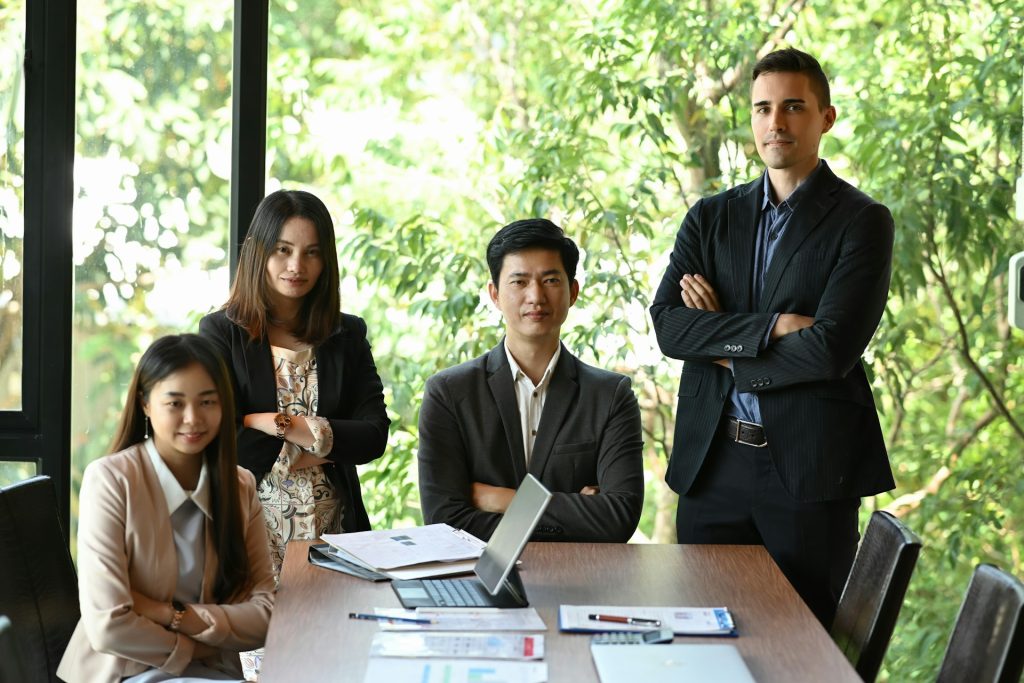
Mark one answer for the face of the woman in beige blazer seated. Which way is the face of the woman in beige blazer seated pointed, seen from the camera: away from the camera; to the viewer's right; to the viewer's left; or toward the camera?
toward the camera

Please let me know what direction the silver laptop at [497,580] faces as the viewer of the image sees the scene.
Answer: facing to the left of the viewer

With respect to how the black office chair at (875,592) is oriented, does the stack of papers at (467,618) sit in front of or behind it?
in front

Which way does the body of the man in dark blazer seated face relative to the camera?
toward the camera

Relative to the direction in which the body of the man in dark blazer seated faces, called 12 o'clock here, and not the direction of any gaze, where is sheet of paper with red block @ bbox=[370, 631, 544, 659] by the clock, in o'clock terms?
The sheet of paper with red block is roughly at 12 o'clock from the man in dark blazer seated.

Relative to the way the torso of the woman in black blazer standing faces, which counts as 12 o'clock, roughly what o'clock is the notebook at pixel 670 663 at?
The notebook is roughly at 11 o'clock from the woman in black blazer standing.

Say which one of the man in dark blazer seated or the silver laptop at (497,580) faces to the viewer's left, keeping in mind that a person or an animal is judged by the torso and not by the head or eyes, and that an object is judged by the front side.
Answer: the silver laptop

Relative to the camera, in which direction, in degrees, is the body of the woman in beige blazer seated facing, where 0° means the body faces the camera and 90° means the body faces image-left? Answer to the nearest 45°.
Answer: approximately 315°

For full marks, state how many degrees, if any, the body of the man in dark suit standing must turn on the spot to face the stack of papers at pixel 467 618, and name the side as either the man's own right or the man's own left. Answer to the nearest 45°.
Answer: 0° — they already face it

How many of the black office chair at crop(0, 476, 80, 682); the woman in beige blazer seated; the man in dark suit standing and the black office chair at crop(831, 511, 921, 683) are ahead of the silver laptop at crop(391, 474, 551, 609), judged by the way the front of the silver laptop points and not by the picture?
2

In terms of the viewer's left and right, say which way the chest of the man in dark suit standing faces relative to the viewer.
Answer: facing the viewer and to the left of the viewer

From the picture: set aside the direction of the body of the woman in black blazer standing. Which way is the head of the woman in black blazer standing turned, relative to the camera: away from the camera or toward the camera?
toward the camera

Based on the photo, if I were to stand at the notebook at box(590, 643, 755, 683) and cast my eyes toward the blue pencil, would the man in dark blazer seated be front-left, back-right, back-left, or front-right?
front-right

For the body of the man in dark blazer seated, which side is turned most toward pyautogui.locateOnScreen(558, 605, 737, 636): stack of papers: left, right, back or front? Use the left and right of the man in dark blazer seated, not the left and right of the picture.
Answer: front

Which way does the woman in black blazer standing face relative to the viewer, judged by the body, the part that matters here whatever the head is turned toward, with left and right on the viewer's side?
facing the viewer
